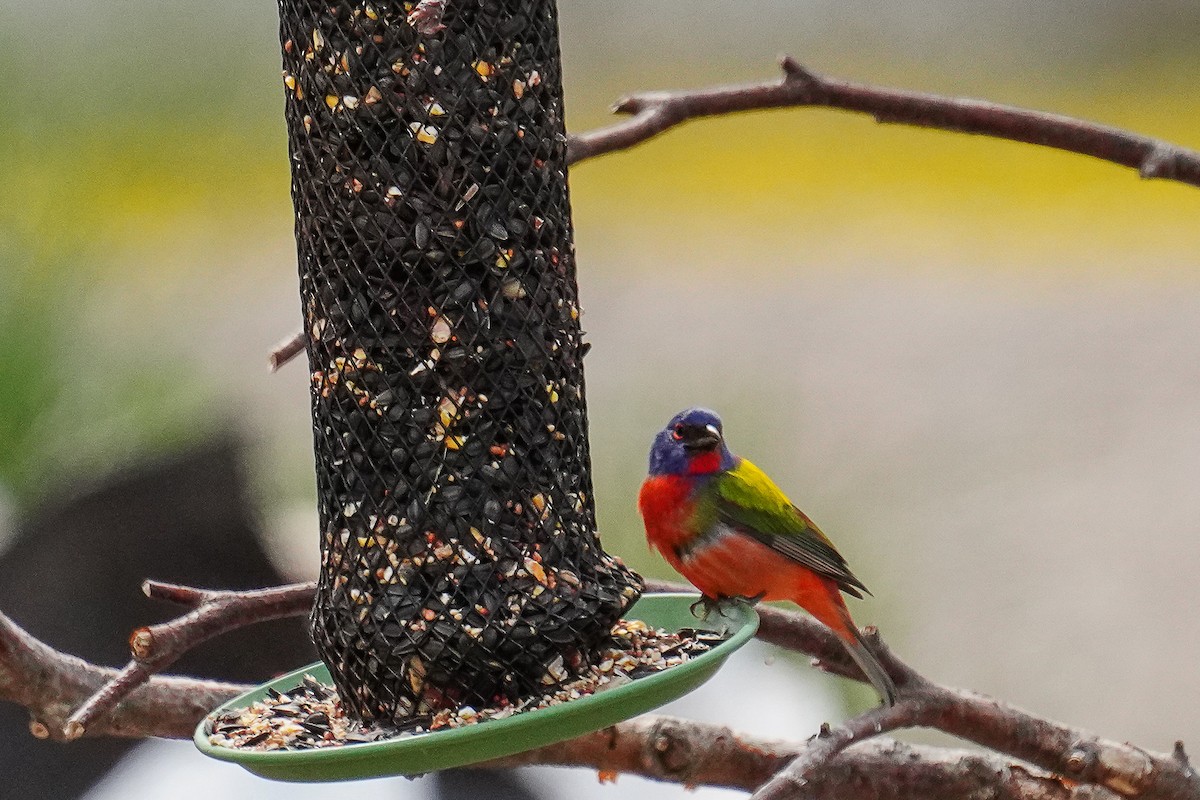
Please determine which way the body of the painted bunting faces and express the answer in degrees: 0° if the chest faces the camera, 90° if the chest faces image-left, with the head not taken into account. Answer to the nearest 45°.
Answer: approximately 45°

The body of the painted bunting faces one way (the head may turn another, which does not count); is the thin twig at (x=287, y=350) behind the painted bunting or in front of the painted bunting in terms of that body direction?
in front

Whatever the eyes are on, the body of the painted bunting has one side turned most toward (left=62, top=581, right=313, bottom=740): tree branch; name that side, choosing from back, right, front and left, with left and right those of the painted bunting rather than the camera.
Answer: front

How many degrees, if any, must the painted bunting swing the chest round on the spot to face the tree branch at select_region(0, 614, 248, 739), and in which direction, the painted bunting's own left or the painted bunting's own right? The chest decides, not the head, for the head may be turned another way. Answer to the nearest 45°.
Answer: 0° — it already faces it
